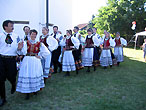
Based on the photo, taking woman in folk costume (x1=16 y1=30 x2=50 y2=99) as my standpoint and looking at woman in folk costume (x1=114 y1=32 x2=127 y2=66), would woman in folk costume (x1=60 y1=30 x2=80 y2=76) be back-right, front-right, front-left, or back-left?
front-left

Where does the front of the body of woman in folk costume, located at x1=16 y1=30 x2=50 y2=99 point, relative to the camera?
toward the camera

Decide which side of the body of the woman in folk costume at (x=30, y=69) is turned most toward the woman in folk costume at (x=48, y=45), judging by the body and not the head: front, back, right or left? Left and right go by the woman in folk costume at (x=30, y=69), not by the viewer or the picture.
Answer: back

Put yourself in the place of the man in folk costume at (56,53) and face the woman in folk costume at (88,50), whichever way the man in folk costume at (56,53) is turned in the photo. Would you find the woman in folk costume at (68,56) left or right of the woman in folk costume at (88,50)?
right

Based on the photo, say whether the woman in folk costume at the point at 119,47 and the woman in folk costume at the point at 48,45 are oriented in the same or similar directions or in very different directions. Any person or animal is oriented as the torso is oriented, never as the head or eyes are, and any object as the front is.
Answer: same or similar directions

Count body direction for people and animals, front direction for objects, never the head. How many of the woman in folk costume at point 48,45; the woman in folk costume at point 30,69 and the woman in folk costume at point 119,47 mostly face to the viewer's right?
0

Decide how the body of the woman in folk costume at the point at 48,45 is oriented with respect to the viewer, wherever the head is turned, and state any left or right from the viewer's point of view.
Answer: facing the viewer and to the left of the viewer

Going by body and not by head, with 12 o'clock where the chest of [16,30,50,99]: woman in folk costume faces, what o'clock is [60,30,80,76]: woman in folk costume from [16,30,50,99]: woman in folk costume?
[60,30,80,76]: woman in folk costume is roughly at 7 o'clock from [16,30,50,99]: woman in folk costume.

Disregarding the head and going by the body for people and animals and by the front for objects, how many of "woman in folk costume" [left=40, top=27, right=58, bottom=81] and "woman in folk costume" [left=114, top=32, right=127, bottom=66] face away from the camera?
0
